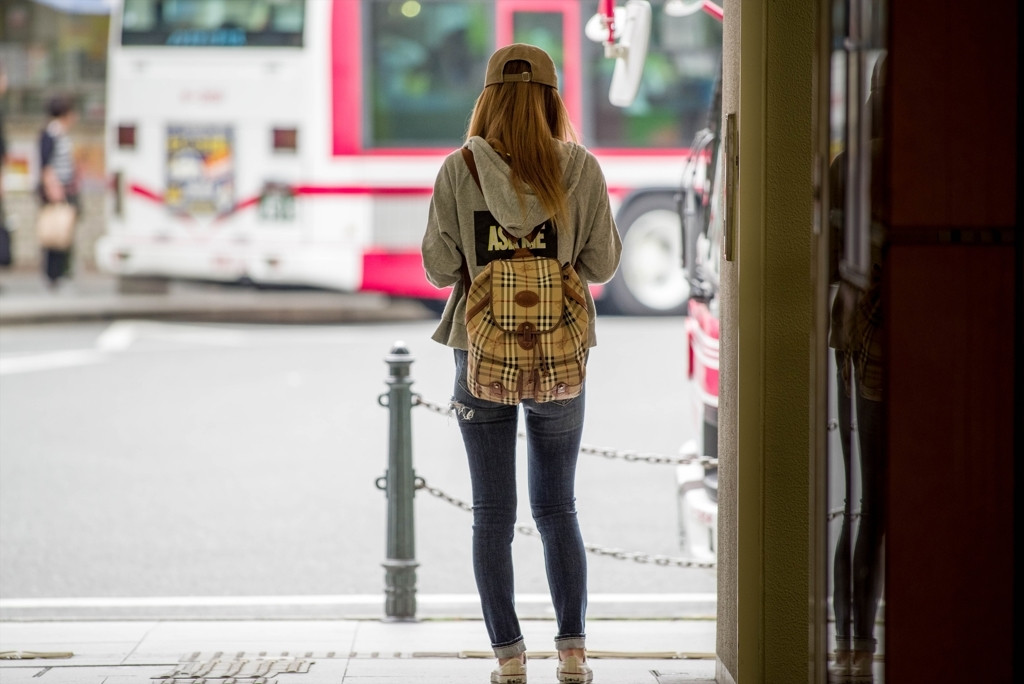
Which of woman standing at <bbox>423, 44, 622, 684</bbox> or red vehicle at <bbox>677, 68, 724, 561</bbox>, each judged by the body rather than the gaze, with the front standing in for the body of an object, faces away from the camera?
the woman standing

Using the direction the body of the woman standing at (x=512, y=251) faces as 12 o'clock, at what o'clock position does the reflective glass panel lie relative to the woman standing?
The reflective glass panel is roughly at 4 o'clock from the woman standing.

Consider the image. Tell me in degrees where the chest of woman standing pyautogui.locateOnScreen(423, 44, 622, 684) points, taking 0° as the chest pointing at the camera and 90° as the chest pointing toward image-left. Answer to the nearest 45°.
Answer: approximately 180°

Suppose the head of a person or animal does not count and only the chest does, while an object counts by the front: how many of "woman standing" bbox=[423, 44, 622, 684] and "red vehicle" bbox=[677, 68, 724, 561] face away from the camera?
1

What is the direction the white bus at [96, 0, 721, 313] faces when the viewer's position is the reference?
facing away from the viewer and to the right of the viewer

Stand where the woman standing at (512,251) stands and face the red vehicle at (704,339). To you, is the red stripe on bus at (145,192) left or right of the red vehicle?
left

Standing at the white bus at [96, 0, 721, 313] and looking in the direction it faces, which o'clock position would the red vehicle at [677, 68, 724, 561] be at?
The red vehicle is roughly at 4 o'clock from the white bus.

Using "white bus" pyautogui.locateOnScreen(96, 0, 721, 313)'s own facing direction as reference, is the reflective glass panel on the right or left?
on its right
